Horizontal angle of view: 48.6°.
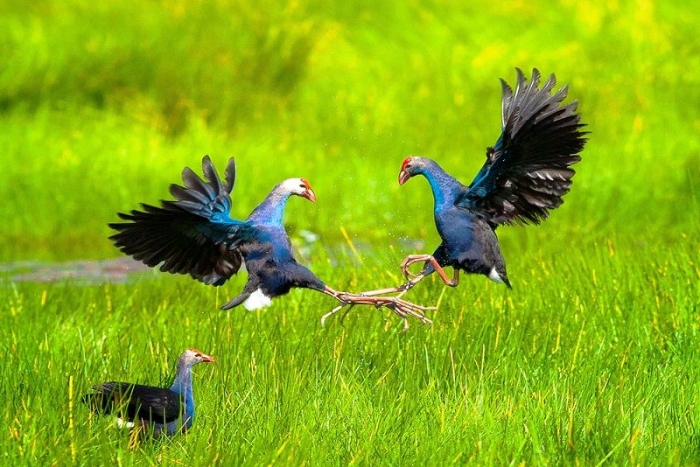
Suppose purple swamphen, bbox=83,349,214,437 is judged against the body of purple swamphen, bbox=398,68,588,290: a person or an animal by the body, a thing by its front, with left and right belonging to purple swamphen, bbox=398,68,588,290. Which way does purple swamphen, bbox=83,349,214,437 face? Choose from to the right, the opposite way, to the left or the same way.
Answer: the opposite way

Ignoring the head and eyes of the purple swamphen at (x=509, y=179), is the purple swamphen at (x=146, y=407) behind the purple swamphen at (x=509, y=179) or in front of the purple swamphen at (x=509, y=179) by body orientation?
in front

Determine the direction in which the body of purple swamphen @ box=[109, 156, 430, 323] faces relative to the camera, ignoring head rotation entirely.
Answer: to the viewer's right

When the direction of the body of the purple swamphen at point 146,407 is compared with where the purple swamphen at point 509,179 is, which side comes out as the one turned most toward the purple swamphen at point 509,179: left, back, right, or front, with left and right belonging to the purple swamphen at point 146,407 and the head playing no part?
front

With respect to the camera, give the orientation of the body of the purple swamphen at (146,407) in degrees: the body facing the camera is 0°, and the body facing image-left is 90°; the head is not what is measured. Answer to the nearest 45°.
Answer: approximately 270°

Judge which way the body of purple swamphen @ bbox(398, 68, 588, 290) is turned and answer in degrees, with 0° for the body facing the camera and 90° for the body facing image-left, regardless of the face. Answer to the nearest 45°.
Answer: approximately 90°

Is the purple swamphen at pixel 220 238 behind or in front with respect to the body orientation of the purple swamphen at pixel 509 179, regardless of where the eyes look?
in front

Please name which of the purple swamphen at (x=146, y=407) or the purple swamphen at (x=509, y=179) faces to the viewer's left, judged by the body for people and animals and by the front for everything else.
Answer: the purple swamphen at (x=509, y=179)

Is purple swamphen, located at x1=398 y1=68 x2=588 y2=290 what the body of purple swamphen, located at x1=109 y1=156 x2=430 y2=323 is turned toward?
yes
